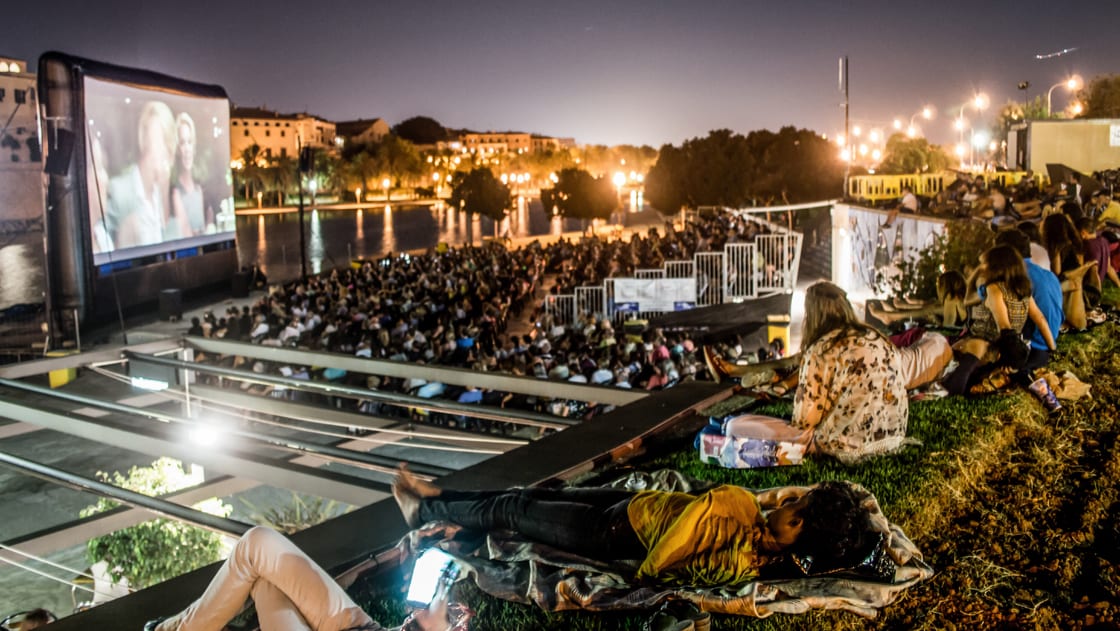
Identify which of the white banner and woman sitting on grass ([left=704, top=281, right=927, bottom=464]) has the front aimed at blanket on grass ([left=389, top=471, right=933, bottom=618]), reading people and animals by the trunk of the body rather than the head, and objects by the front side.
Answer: the white banner

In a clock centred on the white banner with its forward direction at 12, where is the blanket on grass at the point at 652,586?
The blanket on grass is roughly at 12 o'clock from the white banner.

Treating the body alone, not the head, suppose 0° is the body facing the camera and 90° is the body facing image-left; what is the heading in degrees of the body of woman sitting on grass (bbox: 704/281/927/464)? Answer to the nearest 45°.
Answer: approximately 135°

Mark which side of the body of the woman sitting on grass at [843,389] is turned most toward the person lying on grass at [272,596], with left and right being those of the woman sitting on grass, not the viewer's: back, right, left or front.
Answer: left

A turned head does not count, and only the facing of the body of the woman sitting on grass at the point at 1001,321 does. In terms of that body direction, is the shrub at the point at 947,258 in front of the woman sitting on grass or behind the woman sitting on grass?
in front

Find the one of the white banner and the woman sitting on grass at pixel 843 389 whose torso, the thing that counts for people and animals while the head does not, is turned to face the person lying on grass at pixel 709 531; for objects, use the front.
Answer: the white banner

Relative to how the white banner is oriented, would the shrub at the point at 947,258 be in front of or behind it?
in front

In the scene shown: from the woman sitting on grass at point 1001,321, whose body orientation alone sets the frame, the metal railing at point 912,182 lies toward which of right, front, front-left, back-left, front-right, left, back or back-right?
front-right
